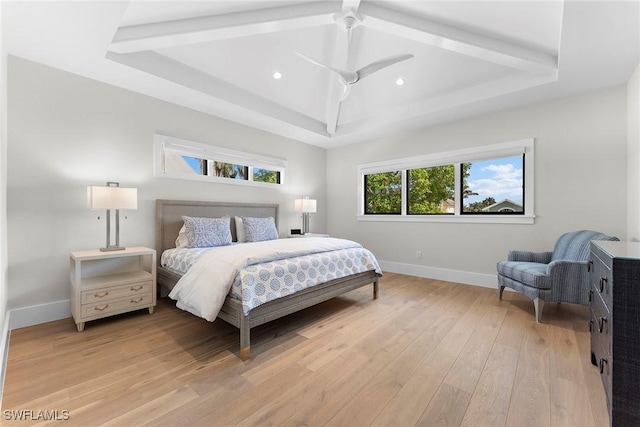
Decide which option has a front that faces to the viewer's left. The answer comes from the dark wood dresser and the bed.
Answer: the dark wood dresser

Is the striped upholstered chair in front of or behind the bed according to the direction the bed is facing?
in front

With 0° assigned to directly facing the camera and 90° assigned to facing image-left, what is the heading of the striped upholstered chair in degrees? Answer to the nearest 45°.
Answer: approximately 45°

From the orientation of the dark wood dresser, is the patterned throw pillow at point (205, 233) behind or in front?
in front

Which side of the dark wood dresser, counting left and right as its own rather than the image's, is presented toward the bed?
front

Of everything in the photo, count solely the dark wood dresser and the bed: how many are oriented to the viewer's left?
1

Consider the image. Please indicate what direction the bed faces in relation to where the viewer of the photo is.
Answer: facing the viewer and to the right of the viewer

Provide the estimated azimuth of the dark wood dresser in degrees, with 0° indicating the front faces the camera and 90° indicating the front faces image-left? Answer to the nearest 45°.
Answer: approximately 90°

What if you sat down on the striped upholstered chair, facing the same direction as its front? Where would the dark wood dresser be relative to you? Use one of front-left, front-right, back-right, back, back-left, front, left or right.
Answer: front-left
